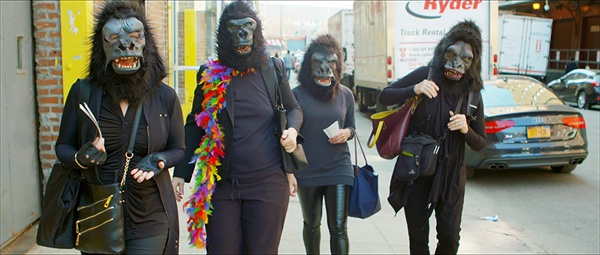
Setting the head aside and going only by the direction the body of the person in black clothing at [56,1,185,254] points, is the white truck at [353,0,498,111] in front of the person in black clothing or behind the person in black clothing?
behind

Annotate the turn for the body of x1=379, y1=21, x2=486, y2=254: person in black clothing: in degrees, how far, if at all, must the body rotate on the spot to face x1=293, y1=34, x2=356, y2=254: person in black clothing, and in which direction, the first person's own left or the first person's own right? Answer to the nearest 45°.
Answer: approximately 90° to the first person's own right

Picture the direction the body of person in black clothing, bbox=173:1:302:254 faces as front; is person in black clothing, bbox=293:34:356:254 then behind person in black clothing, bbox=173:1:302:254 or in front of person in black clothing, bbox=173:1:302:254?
behind

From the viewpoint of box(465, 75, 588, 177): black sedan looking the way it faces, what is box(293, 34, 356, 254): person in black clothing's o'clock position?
The person in black clothing is roughly at 8 o'clock from the black sedan.

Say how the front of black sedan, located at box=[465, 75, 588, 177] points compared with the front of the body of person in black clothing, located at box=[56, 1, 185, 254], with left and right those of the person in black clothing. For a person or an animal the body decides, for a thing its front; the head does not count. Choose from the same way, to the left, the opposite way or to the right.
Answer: the opposite way

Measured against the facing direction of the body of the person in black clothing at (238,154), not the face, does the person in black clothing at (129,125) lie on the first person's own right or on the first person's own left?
on the first person's own right

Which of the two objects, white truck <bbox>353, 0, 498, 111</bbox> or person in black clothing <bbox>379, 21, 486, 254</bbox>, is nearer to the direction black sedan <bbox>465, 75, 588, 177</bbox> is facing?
the white truck

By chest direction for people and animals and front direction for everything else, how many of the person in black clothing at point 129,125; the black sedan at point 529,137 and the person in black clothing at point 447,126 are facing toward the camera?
2
